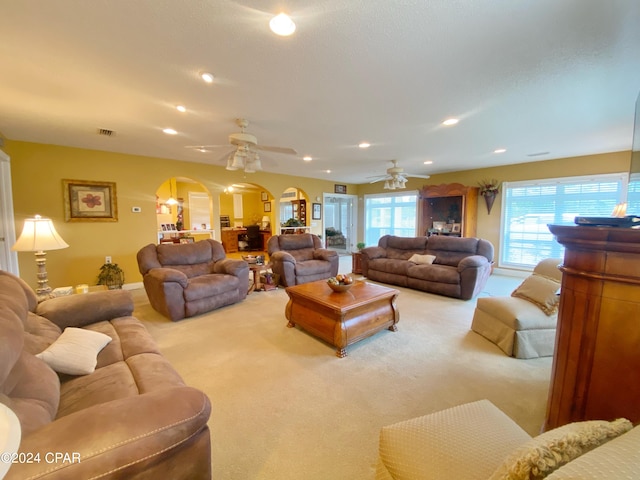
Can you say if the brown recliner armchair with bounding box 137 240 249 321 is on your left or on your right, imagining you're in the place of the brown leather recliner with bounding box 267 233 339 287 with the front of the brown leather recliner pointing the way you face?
on your right

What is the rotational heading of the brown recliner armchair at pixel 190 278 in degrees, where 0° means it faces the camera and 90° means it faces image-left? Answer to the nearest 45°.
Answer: approximately 315°

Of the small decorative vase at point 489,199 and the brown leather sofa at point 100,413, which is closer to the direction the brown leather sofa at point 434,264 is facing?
the brown leather sofa

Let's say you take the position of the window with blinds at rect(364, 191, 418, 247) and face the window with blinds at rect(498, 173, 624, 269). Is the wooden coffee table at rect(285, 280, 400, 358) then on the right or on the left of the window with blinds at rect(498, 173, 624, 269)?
right

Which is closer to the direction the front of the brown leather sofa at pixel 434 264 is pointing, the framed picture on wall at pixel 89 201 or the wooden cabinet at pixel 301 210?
the framed picture on wall

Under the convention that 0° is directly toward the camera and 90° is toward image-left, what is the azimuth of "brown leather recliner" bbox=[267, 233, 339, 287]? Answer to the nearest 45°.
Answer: approximately 315°

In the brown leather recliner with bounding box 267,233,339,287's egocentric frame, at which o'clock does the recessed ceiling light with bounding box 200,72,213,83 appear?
The recessed ceiling light is roughly at 2 o'clock from the brown leather recliner.

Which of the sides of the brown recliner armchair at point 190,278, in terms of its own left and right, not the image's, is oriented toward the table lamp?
right
